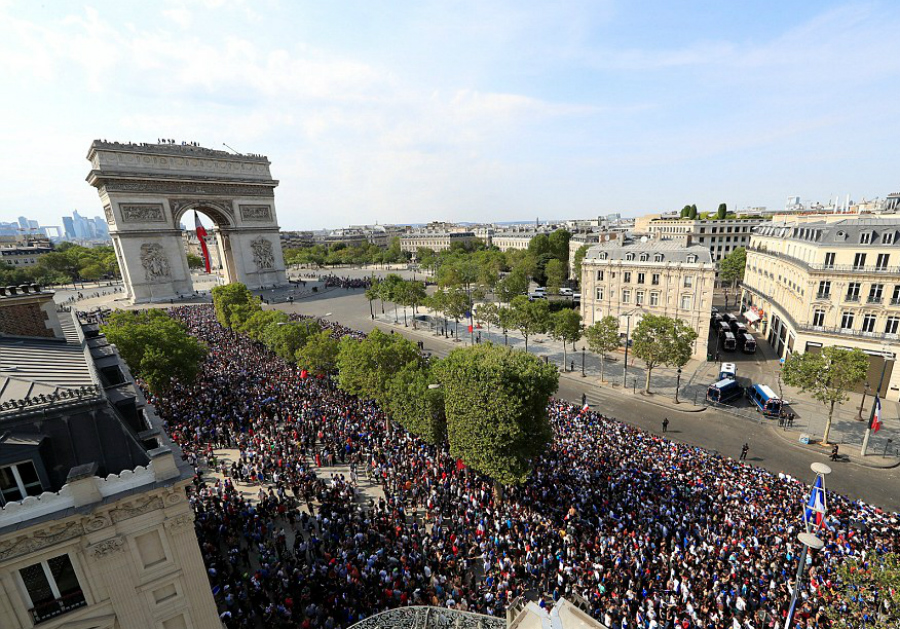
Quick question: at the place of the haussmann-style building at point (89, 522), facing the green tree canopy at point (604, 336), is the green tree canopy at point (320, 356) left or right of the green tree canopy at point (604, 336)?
left

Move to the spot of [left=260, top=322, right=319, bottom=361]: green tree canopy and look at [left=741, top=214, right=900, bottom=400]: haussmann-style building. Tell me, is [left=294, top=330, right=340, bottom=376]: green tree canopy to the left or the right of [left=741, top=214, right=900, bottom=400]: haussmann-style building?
right

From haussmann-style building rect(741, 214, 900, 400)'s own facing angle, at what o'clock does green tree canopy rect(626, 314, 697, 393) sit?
The green tree canopy is roughly at 12 o'clock from the haussmann-style building.

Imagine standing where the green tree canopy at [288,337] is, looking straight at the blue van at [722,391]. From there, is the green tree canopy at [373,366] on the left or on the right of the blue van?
right

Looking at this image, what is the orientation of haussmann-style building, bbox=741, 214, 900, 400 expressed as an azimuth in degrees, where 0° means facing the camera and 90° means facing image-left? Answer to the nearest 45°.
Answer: approximately 45°

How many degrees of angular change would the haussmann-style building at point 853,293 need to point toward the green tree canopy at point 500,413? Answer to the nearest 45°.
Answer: approximately 45° to its left

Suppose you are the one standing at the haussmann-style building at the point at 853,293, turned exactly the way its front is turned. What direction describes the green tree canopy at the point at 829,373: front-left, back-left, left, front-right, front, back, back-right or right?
front-left

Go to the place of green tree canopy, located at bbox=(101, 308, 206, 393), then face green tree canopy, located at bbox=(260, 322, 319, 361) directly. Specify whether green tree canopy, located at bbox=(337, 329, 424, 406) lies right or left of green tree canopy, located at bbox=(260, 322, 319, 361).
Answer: right

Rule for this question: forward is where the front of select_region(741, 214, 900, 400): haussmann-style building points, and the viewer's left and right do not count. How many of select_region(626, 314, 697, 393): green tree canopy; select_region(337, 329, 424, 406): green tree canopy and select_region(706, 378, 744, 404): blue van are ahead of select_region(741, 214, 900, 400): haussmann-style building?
3
